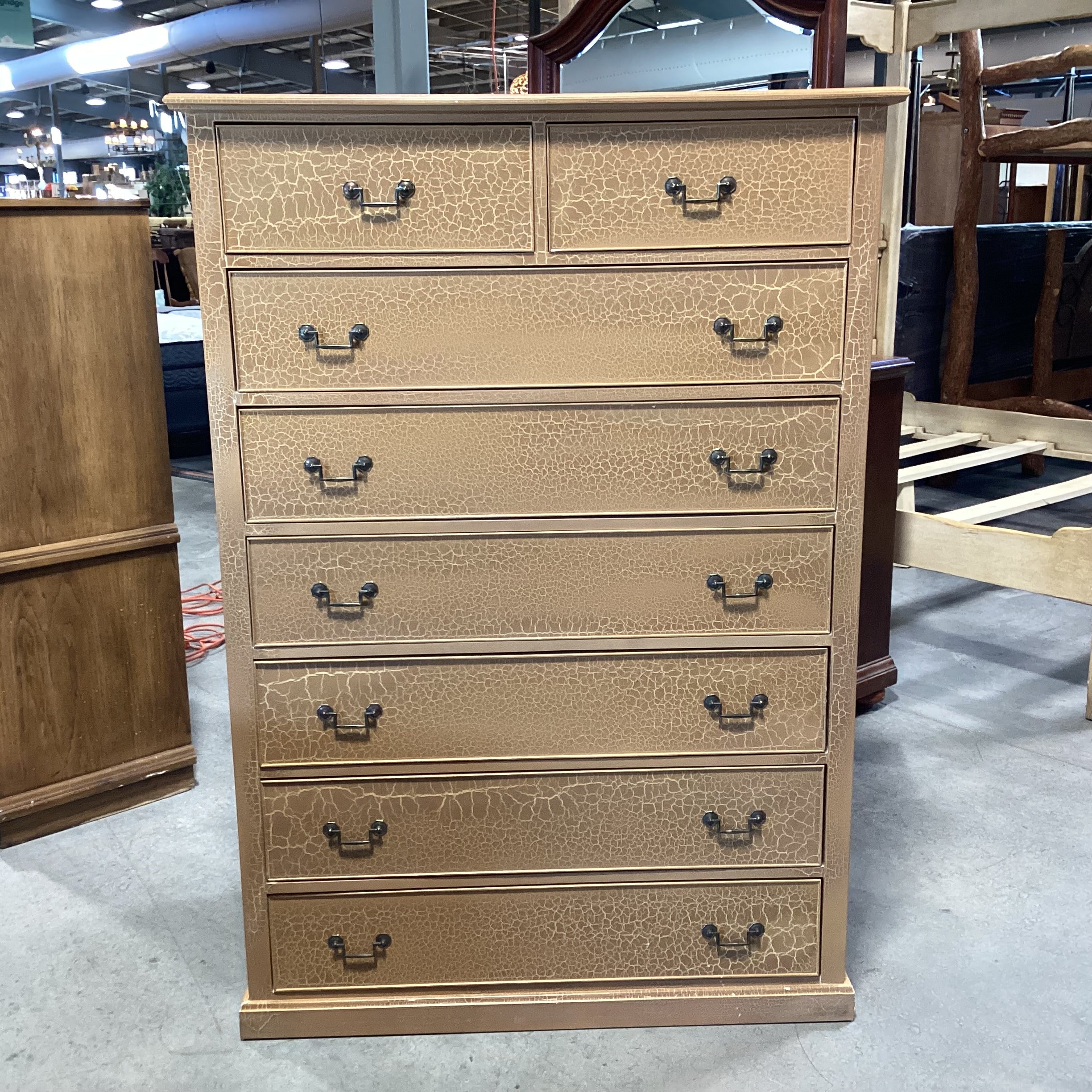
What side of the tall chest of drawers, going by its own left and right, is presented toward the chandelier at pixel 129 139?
back

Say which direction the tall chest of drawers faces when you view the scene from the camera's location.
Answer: facing the viewer

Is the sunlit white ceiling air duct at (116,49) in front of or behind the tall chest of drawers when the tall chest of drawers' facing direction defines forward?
behind

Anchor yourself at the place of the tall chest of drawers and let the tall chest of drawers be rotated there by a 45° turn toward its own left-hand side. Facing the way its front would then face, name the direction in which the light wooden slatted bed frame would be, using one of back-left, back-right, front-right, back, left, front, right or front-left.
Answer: left

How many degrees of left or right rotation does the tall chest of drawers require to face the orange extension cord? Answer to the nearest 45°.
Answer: approximately 135° to its right

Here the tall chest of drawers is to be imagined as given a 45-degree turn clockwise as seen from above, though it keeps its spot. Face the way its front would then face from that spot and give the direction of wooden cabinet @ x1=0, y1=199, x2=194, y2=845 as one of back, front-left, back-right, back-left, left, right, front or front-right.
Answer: right
